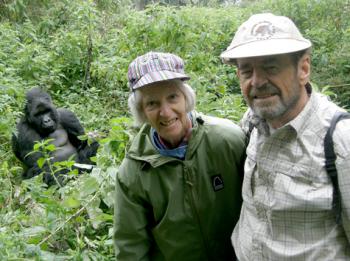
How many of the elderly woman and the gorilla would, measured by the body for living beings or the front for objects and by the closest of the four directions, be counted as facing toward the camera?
2

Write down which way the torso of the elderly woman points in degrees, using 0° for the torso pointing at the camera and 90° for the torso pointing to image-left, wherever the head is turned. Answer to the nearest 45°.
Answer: approximately 0°

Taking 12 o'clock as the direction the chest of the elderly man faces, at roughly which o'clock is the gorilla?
The gorilla is roughly at 3 o'clock from the elderly man.

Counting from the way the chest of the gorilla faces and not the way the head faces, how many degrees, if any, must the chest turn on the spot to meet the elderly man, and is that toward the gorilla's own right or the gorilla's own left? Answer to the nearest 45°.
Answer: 0° — it already faces them
